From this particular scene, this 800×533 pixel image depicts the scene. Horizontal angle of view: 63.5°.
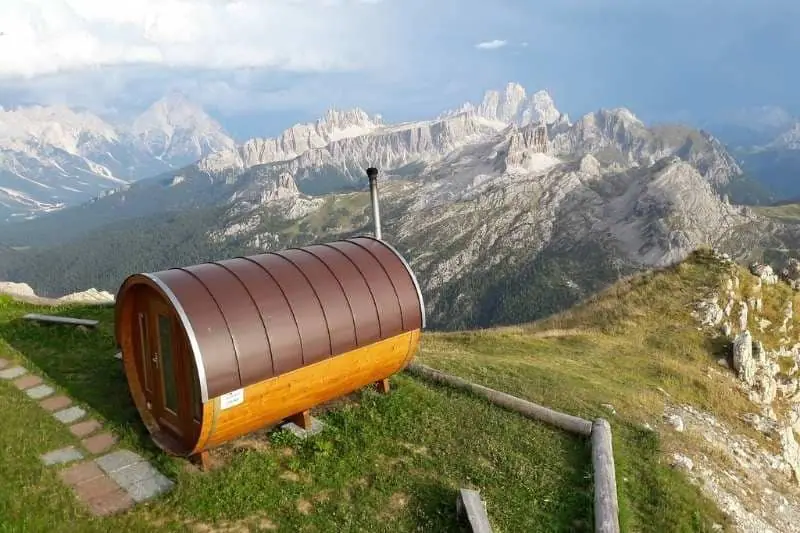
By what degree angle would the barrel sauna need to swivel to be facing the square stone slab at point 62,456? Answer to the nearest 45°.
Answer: approximately 45° to its right

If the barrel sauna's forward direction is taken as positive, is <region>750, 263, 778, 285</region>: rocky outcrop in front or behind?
behind

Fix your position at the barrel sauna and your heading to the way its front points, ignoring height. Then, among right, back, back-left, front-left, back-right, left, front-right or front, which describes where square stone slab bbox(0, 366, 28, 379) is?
right

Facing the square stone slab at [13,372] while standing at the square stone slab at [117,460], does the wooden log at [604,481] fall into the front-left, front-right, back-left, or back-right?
back-right

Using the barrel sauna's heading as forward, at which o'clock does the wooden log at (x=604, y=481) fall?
The wooden log is roughly at 8 o'clock from the barrel sauna.

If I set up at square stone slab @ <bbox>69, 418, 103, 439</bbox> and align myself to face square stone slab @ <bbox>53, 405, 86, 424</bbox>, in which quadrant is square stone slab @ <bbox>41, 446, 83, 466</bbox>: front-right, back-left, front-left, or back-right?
back-left

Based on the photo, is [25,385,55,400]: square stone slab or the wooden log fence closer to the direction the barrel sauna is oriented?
the square stone slab

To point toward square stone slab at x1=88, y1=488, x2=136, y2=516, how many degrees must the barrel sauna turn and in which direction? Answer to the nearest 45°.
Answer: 0° — it already faces it

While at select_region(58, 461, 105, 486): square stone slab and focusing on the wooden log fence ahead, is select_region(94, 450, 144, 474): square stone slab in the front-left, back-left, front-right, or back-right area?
front-left

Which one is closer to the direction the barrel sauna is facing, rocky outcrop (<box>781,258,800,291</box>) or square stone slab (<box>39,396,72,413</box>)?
the square stone slab

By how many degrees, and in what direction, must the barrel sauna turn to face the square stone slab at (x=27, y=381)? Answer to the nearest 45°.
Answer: approximately 90° to its right

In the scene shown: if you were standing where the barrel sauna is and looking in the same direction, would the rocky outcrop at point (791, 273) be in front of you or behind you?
behind

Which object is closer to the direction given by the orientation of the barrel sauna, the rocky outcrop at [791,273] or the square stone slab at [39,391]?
the square stone slab

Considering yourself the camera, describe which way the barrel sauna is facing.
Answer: facing the viewer and to the left of the viewer

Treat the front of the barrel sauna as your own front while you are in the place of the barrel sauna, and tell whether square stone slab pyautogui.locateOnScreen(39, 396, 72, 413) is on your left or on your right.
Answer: on your right
